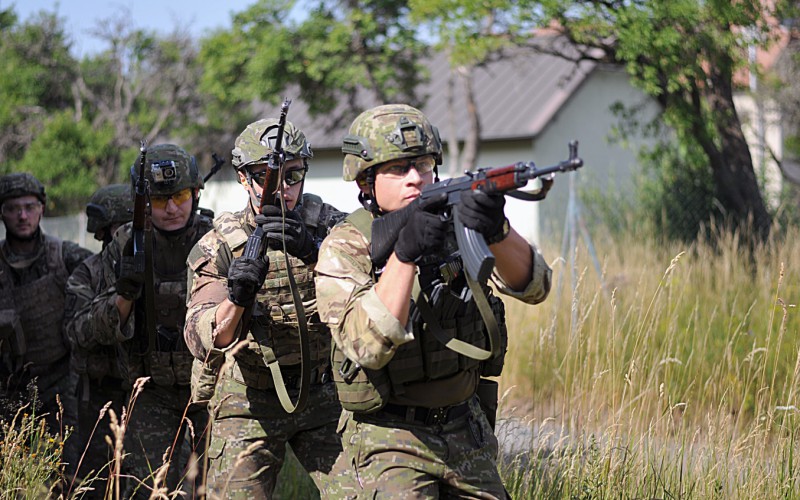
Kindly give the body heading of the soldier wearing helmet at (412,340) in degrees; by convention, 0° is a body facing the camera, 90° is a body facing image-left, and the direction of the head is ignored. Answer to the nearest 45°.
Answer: approximately 315°

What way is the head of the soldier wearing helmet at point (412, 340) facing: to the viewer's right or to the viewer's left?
to the viewer's right

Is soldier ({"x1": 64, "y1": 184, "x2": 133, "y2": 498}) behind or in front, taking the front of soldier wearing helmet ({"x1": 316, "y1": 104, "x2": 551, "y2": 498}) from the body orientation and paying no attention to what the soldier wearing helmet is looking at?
behind

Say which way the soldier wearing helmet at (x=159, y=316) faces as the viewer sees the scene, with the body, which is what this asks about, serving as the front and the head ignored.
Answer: toward the camera

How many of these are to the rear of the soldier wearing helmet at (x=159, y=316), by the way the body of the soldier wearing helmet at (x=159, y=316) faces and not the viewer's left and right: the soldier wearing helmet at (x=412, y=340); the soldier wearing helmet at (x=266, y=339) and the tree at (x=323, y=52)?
1

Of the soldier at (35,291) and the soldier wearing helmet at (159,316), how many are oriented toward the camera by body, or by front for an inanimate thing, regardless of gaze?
2

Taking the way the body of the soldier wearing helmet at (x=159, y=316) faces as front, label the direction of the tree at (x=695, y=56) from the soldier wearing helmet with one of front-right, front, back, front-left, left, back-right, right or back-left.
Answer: back-left

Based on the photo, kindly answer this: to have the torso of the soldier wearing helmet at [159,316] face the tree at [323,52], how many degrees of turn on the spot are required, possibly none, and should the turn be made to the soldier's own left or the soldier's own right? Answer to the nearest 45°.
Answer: approximately 180°

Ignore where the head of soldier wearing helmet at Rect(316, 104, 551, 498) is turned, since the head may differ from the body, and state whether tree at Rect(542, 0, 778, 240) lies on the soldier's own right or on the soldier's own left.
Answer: on the soldier's own left
